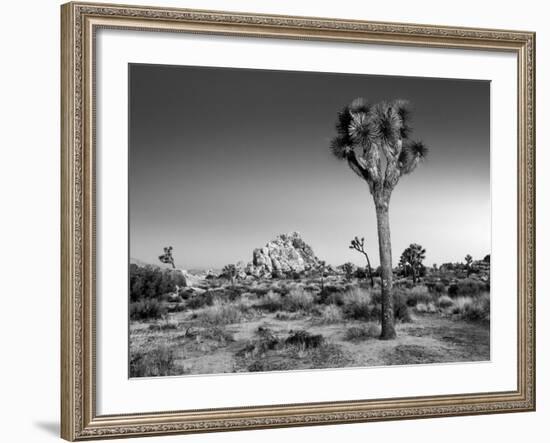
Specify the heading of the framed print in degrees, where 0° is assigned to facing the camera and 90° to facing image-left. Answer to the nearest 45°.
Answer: approximately 315°
